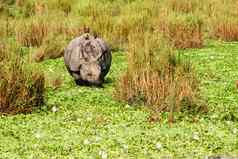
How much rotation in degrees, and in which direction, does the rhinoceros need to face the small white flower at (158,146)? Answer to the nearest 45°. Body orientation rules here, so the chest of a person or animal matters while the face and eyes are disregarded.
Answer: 0° — it already faces it

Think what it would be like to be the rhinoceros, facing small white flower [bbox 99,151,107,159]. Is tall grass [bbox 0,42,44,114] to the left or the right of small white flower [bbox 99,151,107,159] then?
right

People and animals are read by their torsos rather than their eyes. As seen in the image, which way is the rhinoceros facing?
toward the camera

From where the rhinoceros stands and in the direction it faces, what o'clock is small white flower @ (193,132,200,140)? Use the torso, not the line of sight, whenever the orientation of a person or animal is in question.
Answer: The small white flower is roughly at 11 o'clock from the rhinoceros.

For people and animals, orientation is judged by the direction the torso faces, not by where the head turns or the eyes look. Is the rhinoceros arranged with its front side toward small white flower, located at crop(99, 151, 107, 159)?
yes

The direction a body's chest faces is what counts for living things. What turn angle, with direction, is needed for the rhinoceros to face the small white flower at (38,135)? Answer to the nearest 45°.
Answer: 0° — it already faces it

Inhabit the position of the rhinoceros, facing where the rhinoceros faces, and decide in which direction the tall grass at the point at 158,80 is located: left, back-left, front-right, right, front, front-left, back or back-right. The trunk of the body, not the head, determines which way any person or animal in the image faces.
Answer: front-left

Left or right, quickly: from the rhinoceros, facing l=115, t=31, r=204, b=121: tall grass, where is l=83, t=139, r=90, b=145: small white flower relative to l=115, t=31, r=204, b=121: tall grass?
right

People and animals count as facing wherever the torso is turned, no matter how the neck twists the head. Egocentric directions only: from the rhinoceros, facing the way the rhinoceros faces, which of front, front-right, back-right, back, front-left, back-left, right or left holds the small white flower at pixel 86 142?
front

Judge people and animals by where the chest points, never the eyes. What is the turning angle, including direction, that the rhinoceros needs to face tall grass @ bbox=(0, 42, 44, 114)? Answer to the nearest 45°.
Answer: approximately 45° to its right
